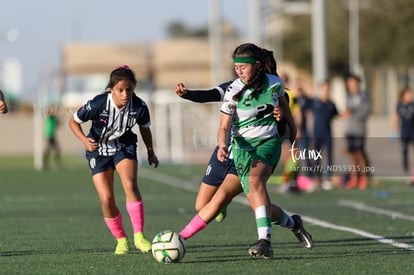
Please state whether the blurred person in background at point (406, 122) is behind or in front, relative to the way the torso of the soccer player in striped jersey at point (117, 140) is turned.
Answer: behind

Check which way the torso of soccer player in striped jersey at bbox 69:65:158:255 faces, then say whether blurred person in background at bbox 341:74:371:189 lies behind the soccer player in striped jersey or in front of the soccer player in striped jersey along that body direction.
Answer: behind

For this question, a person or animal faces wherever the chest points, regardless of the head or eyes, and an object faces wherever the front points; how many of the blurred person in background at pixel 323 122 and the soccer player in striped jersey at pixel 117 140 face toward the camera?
2

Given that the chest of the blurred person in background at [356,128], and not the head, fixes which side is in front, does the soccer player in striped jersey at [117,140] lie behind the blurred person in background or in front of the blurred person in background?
in front

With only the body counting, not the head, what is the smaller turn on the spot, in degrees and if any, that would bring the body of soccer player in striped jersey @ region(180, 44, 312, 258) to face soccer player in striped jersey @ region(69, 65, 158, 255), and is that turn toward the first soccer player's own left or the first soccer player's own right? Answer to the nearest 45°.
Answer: approximately 90° to the first soccer player's own right
